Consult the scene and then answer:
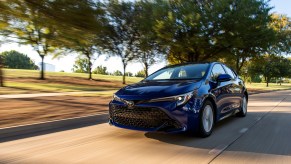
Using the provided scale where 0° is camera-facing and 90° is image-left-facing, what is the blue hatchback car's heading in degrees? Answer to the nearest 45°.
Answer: approximately 45°

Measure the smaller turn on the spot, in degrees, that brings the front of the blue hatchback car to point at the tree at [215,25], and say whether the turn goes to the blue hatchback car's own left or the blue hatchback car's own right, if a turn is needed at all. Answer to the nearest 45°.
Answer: approximately 135° to the blue hatchback car's own right

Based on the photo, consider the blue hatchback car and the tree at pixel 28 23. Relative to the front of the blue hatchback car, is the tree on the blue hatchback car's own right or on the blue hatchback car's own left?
on the blue hatchback car's own right

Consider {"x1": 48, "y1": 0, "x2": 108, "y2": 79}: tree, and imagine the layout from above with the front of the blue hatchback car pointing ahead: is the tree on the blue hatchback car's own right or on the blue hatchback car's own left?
on the blue hatchback car's own right

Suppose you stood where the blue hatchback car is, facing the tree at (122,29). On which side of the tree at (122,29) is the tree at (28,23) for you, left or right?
left

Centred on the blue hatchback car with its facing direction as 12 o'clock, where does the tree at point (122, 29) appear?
The tree is roughly at 4 o'clock from the blue hatchback car.
